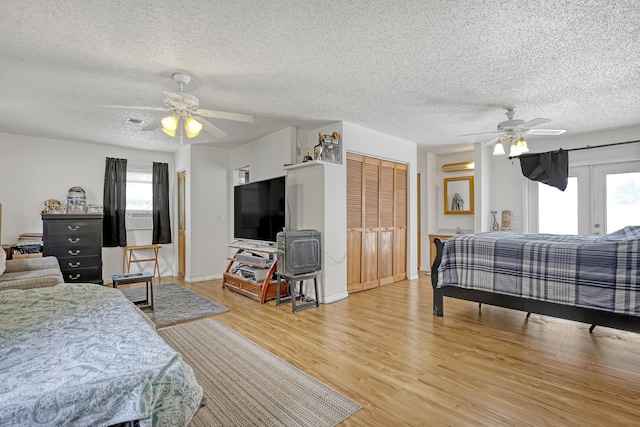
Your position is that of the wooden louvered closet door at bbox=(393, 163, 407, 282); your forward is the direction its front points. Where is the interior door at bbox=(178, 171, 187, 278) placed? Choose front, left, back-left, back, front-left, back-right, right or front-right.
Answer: back-right

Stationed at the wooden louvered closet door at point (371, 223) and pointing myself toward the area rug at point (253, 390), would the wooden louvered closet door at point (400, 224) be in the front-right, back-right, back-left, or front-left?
back-left

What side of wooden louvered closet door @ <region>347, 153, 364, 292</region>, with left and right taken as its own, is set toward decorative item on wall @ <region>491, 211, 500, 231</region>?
left

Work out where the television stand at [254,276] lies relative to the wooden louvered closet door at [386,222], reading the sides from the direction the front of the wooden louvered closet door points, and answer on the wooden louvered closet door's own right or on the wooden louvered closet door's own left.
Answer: on the wooden louvered closet door's own right

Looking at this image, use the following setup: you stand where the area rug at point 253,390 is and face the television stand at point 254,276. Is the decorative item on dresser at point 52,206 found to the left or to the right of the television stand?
left

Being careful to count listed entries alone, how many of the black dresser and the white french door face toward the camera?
2

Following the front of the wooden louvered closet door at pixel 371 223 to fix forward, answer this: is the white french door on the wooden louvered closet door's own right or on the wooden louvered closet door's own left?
on the wooden louvered closet door's own left

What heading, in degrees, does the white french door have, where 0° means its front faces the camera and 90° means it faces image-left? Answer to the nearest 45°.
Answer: approximately 0°

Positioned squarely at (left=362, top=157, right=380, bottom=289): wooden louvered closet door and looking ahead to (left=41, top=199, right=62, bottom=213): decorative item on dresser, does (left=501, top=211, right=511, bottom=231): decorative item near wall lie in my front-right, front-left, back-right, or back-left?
back-right

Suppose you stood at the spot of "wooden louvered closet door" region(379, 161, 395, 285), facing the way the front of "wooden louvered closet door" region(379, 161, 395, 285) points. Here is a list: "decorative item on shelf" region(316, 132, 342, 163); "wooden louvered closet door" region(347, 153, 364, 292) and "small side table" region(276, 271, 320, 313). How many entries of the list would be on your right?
3

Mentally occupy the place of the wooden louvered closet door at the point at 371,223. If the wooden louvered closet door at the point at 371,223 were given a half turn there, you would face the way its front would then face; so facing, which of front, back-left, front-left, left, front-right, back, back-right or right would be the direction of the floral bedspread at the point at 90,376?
back-left

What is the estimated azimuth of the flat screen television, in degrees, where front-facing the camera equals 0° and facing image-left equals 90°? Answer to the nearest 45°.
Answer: approximately 45°

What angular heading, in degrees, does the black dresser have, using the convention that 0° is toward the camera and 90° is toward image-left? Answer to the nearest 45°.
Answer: approximately 0°
